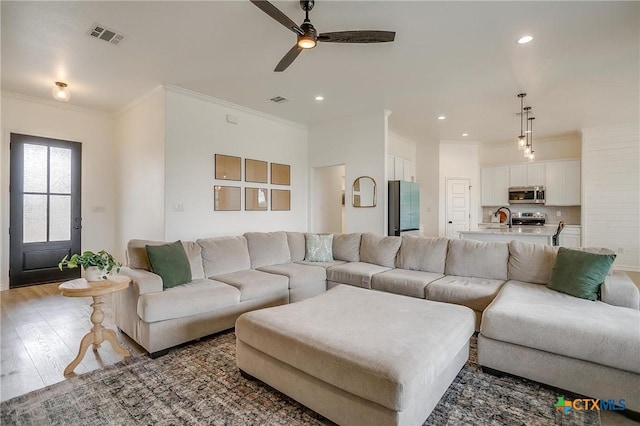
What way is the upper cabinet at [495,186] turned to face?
toward the camera

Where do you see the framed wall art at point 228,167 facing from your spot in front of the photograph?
facing the viewer and to the right of the viewer

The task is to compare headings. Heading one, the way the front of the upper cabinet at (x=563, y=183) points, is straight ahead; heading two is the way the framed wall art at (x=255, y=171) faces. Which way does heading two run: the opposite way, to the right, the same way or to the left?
to the left

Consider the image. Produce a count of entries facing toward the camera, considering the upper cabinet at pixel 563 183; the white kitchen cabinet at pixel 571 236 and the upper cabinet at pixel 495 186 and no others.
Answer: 3

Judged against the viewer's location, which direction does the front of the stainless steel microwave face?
facing the viewer

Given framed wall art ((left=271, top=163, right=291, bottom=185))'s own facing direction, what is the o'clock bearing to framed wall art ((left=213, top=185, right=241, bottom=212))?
framed wall art ((left=213, top=185, right=241, bottom=212)) is roughly at 3 o'clock from framed wall art ((left=271, top=163, right=291, bottom=185)).

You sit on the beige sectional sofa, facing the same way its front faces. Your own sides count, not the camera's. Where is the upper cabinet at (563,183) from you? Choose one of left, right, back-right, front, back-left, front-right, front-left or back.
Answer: back-left

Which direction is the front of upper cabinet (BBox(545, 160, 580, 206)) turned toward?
toward the camera

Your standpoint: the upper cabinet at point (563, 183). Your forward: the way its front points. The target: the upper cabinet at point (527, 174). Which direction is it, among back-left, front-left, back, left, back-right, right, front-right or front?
right

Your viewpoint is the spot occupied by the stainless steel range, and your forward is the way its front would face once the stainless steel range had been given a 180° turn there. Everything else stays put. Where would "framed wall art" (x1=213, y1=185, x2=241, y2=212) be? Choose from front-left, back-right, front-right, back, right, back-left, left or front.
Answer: back-left

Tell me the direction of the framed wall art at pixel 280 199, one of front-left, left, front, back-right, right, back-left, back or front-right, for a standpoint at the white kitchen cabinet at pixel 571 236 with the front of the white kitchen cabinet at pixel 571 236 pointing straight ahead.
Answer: front-right

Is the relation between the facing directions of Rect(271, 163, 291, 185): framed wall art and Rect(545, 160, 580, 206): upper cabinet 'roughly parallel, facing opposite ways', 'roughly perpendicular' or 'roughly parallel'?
roughly perpendicular
